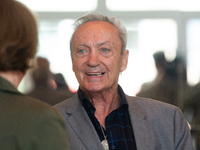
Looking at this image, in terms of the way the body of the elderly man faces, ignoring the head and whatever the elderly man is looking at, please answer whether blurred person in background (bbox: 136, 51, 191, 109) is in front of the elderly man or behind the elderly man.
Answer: behind

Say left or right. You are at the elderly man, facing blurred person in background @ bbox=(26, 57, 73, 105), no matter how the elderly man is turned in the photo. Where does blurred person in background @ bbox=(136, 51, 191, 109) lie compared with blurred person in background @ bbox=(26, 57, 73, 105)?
right

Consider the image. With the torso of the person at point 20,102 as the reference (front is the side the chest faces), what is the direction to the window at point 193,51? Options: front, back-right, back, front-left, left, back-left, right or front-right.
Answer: front-right

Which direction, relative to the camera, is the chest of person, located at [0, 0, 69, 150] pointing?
away from the camera

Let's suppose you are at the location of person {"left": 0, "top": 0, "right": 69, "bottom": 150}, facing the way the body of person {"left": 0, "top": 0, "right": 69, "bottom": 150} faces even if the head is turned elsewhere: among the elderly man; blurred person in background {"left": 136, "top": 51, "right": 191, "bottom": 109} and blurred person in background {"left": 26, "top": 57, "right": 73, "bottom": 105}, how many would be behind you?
0

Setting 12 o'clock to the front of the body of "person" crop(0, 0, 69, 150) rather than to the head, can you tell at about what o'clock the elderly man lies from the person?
The elderly man is roughly at 1 o'clock from the person.

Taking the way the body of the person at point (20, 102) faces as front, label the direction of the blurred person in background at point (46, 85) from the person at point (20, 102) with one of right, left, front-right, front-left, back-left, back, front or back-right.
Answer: front

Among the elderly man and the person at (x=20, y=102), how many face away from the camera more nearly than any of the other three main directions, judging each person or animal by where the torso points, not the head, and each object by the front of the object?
1

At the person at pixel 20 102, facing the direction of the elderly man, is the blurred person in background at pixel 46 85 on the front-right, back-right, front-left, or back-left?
front-left

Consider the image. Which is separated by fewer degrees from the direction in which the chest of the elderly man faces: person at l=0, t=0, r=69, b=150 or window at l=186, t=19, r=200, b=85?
the person

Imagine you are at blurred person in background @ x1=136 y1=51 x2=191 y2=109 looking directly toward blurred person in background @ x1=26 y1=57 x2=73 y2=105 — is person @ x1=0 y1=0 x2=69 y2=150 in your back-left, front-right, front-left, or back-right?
front-left

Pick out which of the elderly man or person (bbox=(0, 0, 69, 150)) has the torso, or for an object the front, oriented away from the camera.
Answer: the person

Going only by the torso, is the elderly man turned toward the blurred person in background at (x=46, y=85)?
no

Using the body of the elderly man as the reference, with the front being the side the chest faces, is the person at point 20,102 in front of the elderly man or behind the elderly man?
in front

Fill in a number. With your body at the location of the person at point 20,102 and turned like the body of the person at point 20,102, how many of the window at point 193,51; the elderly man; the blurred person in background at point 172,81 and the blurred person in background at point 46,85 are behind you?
0

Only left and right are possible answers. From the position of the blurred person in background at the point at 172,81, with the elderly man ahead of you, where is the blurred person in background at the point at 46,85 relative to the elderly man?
right

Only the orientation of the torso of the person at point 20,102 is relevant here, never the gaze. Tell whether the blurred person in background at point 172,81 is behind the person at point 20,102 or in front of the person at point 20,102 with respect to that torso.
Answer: in front

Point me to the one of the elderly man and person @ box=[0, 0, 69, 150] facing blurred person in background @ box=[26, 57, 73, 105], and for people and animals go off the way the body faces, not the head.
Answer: person @ box=[0, 0, 69, 150]
